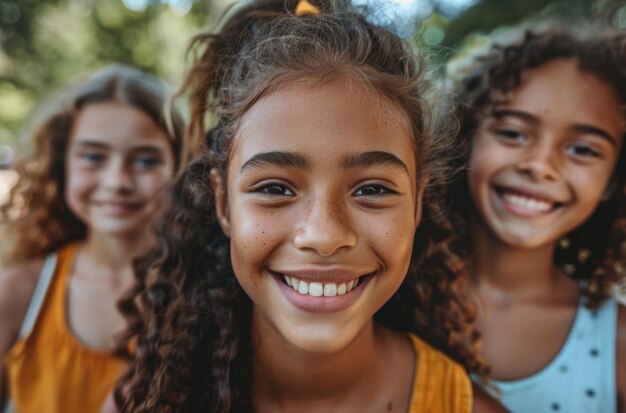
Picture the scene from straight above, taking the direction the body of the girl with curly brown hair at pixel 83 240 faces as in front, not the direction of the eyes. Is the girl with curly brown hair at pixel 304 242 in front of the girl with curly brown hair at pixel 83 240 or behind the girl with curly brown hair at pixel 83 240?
in front

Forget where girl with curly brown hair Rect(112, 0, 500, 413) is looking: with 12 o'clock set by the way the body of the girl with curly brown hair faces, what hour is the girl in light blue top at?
The girl in light blue top is roughly at 8 o'clock from the girl with curly brown hair.

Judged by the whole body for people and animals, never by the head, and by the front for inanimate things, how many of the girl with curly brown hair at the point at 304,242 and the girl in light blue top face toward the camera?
2

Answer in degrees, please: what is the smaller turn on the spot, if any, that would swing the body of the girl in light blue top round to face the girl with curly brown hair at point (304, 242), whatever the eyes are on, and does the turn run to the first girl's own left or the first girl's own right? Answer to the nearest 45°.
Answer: approximately 45° to the first girl's own right

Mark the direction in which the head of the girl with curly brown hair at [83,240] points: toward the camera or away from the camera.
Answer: toward the camera

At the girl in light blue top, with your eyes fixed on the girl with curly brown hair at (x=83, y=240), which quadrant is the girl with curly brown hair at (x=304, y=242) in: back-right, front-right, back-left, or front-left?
front-left

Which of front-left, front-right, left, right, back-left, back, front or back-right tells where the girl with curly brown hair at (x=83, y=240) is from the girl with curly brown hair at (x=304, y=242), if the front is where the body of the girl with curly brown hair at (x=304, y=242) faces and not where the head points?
back-right

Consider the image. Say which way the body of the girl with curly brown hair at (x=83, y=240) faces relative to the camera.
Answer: toward the camera

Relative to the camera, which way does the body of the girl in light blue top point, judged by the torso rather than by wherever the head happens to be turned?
toward the camera

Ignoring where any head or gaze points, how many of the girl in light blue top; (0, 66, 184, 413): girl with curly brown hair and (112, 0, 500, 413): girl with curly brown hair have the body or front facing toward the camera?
3

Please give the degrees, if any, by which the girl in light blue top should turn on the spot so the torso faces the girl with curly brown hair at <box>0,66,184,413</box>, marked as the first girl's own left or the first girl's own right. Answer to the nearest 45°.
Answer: approximately 90° to the first girl's own right

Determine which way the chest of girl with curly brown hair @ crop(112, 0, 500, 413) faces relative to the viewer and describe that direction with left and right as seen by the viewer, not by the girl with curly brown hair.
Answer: facing the viewer

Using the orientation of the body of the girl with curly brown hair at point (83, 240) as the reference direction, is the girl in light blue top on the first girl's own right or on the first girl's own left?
on the first girl's own left

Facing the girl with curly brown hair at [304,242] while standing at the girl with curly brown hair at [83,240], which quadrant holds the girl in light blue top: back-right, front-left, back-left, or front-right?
front-left
